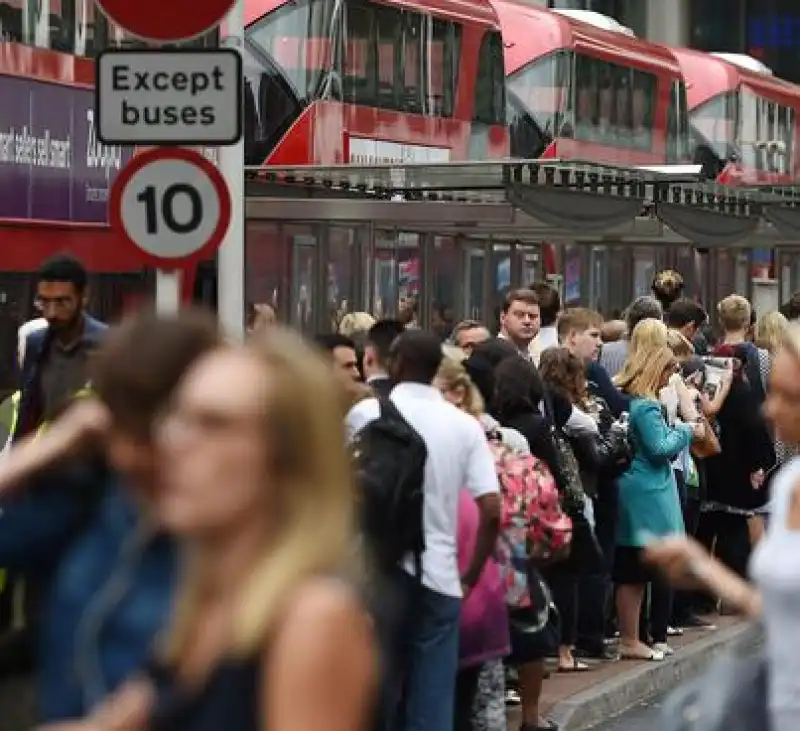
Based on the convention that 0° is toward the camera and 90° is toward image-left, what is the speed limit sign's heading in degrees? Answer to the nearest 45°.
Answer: approximately 0°

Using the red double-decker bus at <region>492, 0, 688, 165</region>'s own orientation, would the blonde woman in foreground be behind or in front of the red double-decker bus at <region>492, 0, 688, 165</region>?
in front

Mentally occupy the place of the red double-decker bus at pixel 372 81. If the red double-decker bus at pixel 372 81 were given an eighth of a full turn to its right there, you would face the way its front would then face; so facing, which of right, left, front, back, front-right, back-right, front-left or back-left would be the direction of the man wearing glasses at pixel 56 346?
left

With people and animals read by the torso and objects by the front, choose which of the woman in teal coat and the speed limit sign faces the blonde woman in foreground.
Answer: the speed limit sign

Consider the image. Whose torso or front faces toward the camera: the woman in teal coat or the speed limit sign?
the speed limit sign

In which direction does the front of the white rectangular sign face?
toward the camera

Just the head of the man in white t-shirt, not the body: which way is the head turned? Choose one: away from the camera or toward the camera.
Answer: away from the camera

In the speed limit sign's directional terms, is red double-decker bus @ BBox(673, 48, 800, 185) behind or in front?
behind

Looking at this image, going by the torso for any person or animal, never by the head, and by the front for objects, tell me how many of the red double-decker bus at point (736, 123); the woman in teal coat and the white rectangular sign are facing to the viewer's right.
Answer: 1

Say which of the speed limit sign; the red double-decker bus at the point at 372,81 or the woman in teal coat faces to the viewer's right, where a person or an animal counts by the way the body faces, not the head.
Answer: the woman in teal coat

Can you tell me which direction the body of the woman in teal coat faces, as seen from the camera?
to the viewer's right

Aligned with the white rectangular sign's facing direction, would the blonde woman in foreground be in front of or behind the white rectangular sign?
in front
